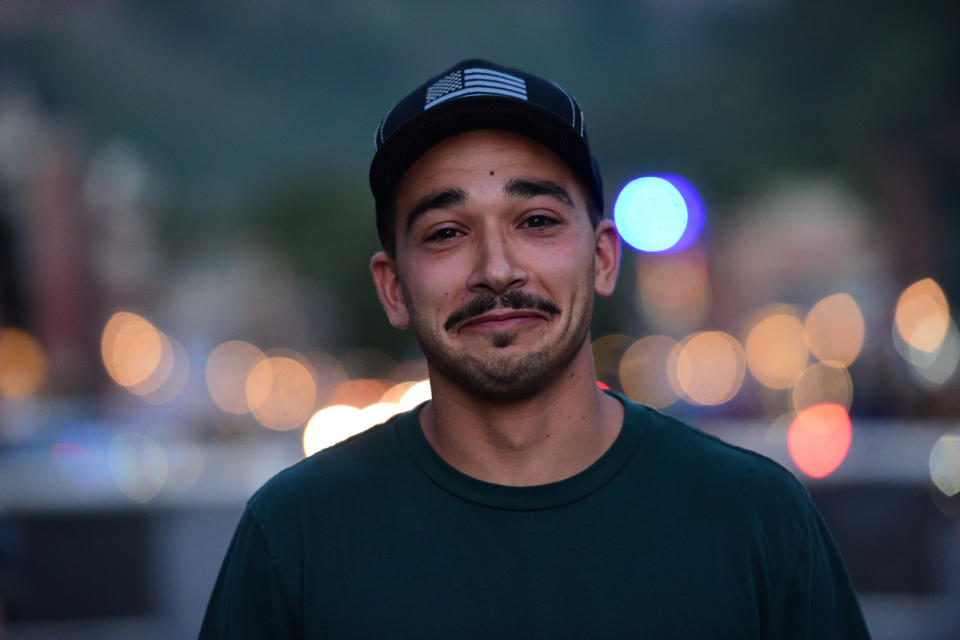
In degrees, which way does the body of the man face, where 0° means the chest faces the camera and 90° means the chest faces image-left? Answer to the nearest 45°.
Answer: approximately 0°
